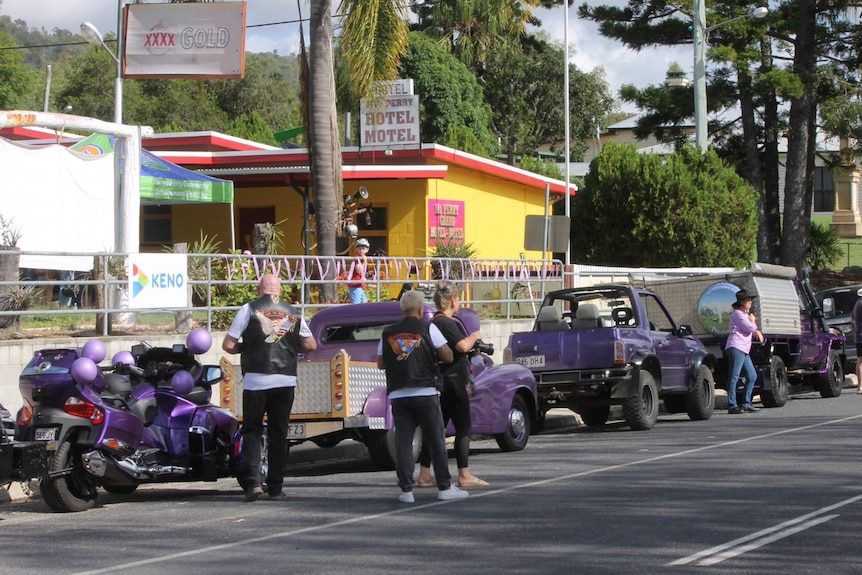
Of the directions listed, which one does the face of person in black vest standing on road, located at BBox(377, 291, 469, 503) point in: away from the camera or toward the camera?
away from the camera

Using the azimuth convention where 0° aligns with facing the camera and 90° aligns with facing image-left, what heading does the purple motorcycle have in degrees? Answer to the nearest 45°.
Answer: approximately 225°

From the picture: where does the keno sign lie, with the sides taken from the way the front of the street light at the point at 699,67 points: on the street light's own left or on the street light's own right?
on the street light's own right

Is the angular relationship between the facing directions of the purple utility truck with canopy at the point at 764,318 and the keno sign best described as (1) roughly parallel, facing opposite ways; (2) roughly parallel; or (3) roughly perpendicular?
roughly perpendicular

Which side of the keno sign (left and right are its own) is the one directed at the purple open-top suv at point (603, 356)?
left

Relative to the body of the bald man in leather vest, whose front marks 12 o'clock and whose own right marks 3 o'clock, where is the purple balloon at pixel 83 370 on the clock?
The purple balloon is roughly at 9 o'clock from the bald man in leather vest.

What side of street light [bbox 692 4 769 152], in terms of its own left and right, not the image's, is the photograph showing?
right

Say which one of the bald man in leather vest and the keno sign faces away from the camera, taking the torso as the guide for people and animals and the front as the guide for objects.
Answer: the bald man in leather vest

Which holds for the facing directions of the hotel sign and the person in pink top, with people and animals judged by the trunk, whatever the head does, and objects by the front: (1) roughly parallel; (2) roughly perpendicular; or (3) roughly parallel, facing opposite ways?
roughly perpendicular

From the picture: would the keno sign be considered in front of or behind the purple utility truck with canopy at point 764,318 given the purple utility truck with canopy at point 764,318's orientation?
behind

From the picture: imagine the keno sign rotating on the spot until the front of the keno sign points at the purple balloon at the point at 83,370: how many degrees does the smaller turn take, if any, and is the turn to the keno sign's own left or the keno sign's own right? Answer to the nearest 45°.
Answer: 0° — it already faces it

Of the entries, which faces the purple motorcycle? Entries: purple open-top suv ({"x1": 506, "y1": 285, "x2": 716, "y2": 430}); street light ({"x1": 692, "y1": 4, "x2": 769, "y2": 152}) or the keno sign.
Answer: the keno sign
